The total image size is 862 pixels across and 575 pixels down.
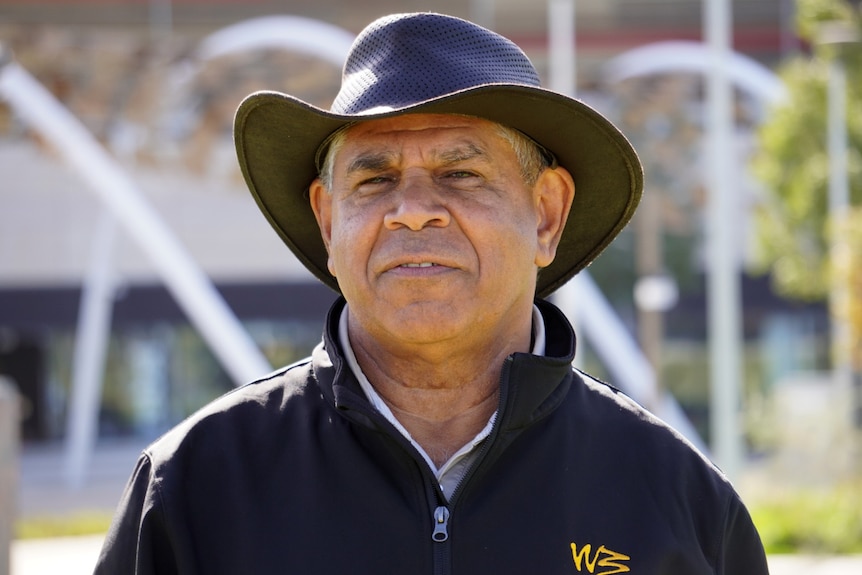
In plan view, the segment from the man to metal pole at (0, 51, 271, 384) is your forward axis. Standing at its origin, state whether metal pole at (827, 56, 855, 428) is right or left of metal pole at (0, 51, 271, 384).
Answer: right

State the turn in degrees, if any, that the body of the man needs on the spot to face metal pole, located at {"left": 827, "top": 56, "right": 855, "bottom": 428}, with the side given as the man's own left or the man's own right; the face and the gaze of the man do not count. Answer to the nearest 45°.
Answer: approximately 180°

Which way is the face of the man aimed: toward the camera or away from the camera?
toward the camera

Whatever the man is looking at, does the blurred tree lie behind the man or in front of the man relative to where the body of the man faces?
behind

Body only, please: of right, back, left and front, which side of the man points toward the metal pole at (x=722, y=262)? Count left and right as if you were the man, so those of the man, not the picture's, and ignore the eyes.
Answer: back

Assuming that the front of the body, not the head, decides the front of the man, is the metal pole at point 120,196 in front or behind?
behind

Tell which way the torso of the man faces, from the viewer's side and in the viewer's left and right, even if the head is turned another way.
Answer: facing the viewer

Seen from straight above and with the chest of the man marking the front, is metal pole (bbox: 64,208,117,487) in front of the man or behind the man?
behind

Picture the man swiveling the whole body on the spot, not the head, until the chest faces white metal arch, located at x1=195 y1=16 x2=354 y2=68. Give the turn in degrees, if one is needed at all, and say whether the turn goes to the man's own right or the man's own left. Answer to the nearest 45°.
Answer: approximately 180°

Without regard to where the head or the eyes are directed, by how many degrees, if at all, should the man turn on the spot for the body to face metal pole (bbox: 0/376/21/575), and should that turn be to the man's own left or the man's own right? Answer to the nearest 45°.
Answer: approximately 135° to the man's own right
